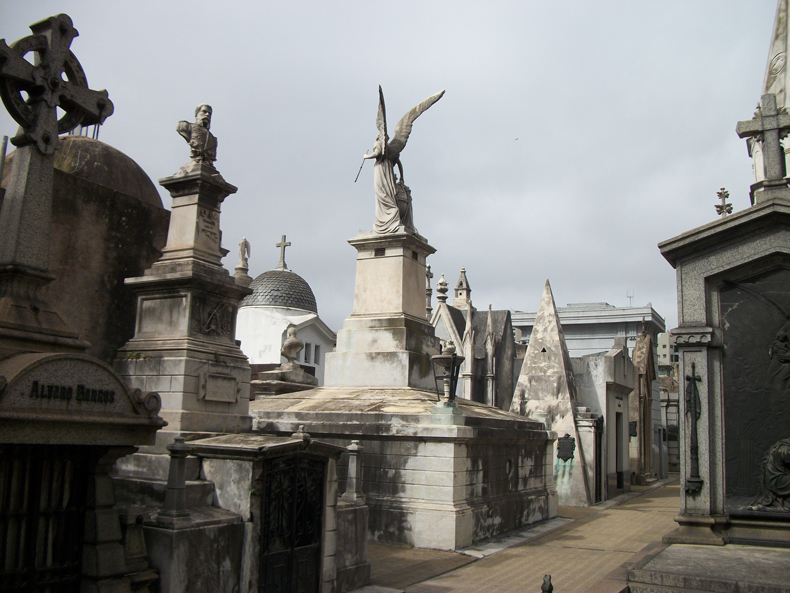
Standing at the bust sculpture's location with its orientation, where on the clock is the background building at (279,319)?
The background building is roughly at 8 o'clock from the bust sculpture.

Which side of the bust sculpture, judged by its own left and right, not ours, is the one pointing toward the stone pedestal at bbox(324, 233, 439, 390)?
left

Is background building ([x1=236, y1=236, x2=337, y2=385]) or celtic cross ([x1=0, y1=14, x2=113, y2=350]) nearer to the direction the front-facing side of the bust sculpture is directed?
the celtic cross

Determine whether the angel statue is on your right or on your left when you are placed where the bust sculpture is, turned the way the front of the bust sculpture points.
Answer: on your left

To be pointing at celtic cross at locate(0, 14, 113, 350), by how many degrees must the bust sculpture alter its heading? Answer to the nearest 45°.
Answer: approximately 45° to its right

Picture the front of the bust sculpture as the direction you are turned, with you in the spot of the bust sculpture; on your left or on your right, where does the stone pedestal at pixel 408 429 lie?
on your left

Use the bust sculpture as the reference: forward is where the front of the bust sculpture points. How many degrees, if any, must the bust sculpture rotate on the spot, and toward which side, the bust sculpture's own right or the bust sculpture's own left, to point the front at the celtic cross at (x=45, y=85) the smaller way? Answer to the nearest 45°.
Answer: approximately 45° to the bust sculpture's own right
